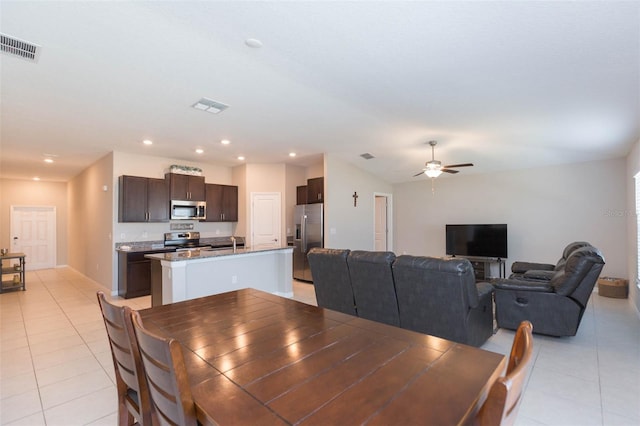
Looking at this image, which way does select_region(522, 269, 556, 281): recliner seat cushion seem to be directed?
to the viewer's left

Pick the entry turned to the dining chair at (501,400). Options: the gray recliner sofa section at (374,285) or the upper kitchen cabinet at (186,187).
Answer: the upper kitchen cabinet

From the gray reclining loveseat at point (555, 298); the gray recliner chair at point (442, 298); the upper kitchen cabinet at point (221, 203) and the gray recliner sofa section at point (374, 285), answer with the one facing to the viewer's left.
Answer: the gray reclining loveseat at point (555, 298)

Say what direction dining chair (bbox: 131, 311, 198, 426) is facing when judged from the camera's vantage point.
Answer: facing away from the viewer and to the right of the viewer

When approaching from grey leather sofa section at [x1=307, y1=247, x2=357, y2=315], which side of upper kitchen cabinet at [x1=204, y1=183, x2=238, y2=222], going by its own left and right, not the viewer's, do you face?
front

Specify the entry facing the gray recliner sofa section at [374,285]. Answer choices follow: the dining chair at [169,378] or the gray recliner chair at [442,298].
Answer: the dining chair

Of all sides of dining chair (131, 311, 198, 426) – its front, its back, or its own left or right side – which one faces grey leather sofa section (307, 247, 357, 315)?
front

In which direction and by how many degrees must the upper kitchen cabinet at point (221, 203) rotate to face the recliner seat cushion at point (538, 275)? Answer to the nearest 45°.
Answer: approximately 45° to its left

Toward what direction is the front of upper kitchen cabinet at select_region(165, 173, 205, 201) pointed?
toward the camera

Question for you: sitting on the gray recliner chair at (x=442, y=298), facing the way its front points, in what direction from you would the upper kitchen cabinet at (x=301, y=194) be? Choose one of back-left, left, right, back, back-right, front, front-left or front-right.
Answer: left

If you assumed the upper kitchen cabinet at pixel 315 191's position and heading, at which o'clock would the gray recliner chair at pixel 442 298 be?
The gray recliner chair is roughly at 10 o'clock from the upper kitchen cabinet.

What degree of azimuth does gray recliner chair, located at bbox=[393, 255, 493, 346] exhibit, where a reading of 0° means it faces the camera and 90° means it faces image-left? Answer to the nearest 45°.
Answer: approximately 225°

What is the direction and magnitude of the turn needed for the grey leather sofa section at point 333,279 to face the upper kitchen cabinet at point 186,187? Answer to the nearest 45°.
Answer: approximately 90° to its left

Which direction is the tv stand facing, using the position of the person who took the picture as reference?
facing the viewer and to the left of the viewer

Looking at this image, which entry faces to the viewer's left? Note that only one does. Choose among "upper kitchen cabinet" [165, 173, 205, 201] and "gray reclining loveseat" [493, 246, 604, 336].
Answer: the gray reclining loveseat

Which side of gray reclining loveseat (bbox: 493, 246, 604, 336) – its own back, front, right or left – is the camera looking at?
left
